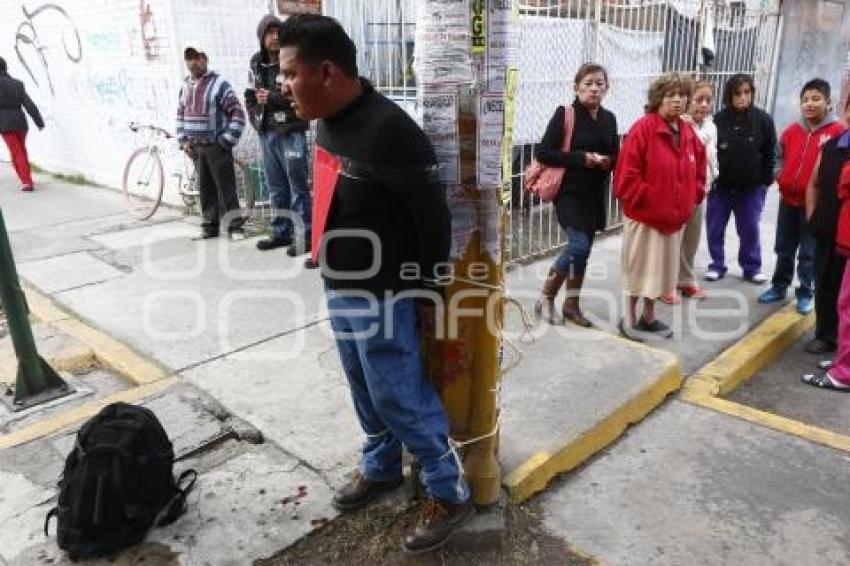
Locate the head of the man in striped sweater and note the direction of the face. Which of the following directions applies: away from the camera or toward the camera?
toward the camera

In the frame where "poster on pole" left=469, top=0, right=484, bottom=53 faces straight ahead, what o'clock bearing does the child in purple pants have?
The child in purple pants is roughly at 7 o'clock from the poster on pole.

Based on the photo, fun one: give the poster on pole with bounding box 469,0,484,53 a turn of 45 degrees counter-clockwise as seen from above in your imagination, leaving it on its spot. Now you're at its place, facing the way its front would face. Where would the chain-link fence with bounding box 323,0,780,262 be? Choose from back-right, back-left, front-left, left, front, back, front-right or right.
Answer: back-left

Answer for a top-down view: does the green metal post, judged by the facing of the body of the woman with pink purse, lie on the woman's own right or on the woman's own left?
on the woman's own right

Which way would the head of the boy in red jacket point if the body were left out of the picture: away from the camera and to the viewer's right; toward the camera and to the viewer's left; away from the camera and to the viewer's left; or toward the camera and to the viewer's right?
toward the camera and to the viewer's left

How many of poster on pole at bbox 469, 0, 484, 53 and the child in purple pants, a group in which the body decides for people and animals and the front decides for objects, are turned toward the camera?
2

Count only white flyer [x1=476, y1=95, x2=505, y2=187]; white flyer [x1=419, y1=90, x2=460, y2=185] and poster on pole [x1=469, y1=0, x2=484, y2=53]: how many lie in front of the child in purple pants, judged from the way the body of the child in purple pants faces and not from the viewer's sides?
3

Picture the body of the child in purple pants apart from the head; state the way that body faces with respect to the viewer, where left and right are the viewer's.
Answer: facing the viewer

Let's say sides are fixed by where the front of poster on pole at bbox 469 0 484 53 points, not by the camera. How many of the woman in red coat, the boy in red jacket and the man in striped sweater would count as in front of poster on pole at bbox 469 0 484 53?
0

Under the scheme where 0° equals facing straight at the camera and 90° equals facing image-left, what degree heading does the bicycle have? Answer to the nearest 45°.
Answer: approximately 45°

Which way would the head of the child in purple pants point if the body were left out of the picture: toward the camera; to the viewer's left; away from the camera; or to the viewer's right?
toward the camera

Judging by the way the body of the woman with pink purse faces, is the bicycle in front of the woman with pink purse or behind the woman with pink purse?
behind

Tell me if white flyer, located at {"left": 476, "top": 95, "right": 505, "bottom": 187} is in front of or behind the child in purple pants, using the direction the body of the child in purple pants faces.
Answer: in front

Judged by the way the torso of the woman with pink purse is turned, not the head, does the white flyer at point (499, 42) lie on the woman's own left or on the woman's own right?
on the woman's own right

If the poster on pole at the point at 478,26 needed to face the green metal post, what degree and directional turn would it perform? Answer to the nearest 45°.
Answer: approximately 90° to its right
